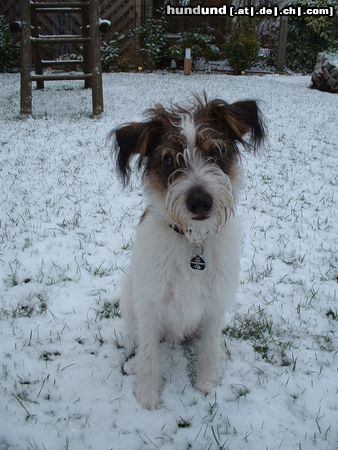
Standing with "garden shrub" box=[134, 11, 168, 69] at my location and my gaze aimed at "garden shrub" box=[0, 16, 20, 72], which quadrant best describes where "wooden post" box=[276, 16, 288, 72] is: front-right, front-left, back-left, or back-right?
back-left

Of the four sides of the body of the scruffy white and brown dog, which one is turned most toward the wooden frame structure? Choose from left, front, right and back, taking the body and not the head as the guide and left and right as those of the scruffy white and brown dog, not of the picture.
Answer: back

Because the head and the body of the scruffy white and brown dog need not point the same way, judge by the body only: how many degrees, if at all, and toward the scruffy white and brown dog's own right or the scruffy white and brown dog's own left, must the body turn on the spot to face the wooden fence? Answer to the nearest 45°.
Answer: approximately 180°

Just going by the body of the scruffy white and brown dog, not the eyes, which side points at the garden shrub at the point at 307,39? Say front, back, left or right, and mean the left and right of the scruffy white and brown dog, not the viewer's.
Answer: back

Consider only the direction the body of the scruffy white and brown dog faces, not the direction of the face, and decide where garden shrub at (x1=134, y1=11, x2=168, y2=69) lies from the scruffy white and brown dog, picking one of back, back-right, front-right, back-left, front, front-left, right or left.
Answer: back

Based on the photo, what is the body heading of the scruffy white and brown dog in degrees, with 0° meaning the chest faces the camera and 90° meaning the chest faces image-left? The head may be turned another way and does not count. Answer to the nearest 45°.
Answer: approximately 0°

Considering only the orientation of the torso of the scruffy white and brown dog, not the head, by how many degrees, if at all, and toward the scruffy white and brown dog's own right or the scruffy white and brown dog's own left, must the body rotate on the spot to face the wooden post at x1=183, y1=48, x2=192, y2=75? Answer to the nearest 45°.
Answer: approximately 180°

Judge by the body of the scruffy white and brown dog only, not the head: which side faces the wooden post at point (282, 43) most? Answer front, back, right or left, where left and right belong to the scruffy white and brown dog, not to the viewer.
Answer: back

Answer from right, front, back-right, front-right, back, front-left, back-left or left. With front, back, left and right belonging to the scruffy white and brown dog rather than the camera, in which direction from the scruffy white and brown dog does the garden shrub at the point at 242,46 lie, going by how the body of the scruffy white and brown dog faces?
back
